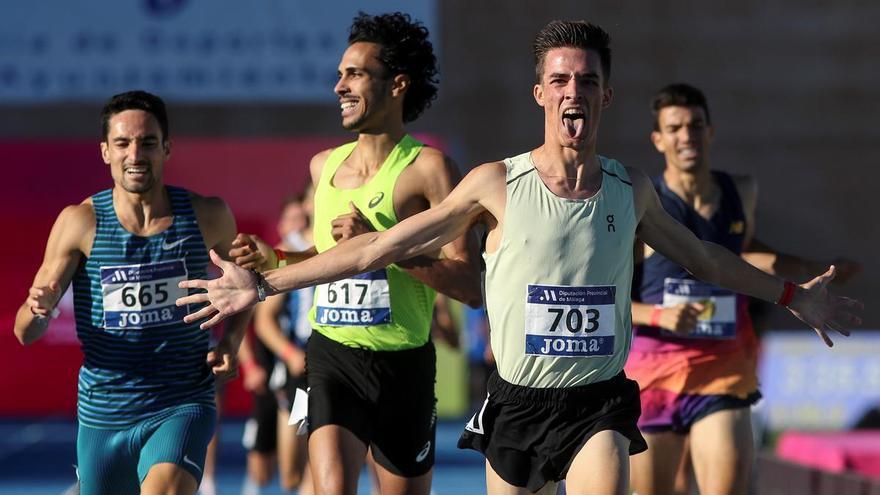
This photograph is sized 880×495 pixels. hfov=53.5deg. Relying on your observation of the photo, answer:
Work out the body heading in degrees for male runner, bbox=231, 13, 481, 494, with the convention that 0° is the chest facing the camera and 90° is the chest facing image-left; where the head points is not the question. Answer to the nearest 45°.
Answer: approximately 45°

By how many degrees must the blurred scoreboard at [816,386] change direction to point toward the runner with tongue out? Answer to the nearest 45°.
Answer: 0° — it already faces them

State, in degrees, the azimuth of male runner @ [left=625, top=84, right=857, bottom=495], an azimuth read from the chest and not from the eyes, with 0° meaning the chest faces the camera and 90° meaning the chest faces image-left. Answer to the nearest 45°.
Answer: approximately 0°

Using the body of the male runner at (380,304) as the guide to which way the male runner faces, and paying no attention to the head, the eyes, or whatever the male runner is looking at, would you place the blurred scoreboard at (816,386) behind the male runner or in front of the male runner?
behind

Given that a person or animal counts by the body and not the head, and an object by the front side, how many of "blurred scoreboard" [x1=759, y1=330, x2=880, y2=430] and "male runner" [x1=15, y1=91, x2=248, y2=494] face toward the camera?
2

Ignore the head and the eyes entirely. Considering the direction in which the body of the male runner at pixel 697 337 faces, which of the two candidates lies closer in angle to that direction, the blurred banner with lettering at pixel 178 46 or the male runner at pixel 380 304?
the male runner

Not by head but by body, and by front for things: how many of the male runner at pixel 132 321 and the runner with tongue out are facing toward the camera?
2

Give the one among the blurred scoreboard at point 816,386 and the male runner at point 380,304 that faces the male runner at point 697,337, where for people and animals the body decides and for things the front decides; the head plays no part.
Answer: the blurred scoreboard

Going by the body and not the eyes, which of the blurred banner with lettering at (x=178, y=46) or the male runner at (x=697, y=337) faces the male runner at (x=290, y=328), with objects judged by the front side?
the blurred banner with lettering
